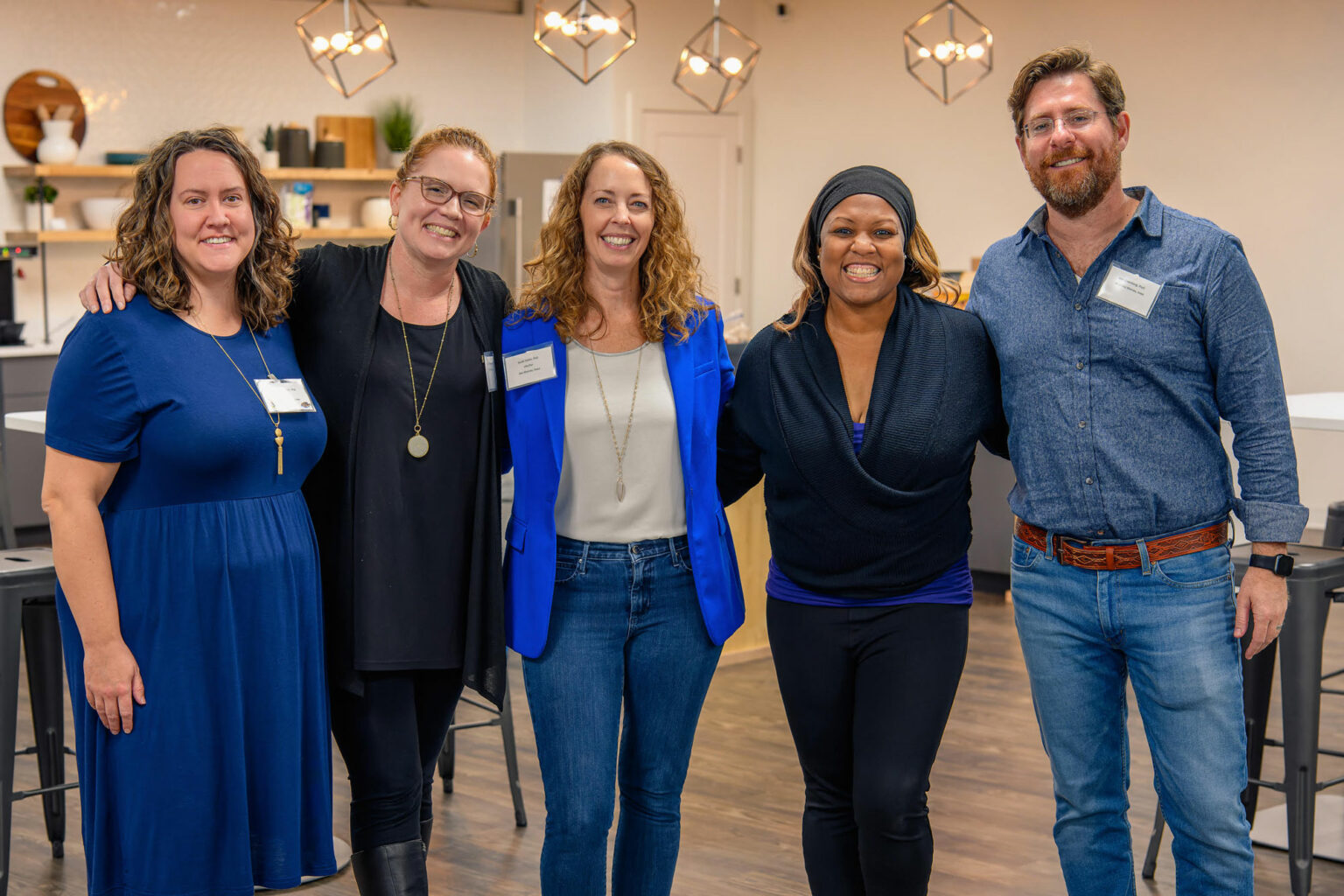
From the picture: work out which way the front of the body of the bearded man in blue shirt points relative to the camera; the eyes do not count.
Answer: toward the camera

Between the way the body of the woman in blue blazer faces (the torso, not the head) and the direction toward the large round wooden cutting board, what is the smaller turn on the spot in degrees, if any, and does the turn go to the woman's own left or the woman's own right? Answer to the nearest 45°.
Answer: approximately 135° to the woman's own right

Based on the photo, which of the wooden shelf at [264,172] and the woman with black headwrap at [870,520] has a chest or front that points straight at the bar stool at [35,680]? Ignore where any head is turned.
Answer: the wooden shelf

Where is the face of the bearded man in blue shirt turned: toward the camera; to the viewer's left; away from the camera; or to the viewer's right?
toward the camera

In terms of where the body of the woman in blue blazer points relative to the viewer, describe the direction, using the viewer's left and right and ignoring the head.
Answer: facing the viewer

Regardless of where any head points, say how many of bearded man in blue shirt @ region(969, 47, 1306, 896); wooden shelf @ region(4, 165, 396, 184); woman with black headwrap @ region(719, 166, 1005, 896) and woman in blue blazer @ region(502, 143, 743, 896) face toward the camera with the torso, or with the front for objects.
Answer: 4

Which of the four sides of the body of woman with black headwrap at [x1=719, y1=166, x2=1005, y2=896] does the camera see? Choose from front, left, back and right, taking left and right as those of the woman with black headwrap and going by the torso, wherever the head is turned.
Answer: front

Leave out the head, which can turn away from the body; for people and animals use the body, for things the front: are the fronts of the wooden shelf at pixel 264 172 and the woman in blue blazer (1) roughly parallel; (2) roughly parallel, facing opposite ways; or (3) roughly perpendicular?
roughly parallel

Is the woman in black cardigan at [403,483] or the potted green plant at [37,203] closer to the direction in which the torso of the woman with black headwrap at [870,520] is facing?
the woman in black cardigan

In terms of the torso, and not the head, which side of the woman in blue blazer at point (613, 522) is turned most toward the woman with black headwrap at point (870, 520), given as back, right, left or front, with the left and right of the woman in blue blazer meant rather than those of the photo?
left

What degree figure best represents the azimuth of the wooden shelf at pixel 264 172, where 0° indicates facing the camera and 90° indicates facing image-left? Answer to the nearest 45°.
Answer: approximately 0°

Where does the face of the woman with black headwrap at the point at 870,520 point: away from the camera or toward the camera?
toward the camera

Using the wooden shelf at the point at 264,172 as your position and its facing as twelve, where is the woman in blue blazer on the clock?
The woman in blue blazer is roughly at 12 o'clock from the wooden shelf.

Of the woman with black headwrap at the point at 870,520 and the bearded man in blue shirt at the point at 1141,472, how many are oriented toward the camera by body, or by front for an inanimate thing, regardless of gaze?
2

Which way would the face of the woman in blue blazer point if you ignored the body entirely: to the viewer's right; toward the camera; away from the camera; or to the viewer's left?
toward the camera

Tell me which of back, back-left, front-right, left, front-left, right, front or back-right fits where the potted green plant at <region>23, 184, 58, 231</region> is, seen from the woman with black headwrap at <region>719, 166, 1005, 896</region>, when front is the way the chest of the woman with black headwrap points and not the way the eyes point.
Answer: back-right

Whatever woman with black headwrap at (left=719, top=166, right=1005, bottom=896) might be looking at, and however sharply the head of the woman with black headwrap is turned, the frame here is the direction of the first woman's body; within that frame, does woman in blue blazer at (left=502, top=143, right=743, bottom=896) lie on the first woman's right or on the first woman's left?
on the first woman's right

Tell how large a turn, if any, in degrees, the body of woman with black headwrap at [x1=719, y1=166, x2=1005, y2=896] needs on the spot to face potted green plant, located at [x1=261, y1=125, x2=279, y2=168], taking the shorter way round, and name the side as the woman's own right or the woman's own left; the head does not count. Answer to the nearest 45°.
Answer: approximately 135° to the woman's own right

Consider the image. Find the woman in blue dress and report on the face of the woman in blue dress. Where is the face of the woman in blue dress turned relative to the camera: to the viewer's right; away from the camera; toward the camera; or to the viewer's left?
toward the camera
